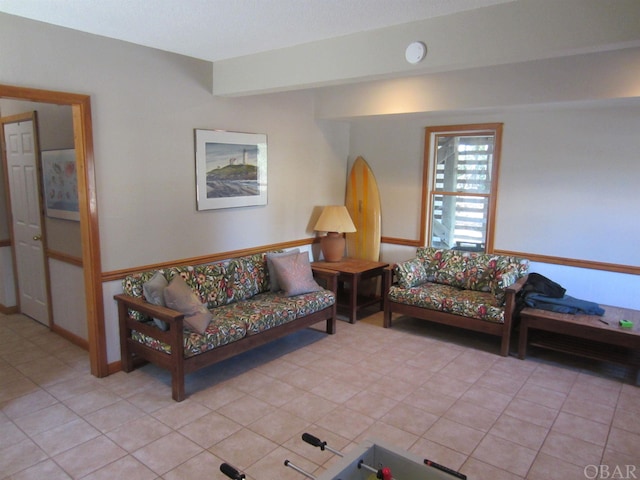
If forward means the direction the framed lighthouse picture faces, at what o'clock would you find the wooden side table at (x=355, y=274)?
The wooden side table is roughly at 10 o'clock from the framed lighthouse picture.

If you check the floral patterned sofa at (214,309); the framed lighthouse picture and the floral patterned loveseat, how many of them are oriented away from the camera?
0

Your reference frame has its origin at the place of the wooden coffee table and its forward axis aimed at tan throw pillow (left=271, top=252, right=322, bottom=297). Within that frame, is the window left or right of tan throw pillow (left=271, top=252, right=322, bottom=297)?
right

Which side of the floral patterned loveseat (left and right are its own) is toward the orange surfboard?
right

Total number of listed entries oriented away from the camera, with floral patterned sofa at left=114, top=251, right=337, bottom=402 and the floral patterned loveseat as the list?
0

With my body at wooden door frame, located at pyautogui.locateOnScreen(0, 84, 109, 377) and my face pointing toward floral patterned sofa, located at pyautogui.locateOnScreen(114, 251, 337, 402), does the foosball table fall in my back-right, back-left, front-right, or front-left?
front-right

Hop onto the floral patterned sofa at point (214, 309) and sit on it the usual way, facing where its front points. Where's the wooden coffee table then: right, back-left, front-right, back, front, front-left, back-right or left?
front-left

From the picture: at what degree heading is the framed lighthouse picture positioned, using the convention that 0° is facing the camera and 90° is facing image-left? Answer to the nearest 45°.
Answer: approximately 315°

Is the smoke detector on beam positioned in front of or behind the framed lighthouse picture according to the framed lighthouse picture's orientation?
in front

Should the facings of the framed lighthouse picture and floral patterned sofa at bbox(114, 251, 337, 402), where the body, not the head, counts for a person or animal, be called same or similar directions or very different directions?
same or similar directions

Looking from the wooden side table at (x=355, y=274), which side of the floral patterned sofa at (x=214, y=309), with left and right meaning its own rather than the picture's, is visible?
left

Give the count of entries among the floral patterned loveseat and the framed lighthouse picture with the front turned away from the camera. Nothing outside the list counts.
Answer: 0
